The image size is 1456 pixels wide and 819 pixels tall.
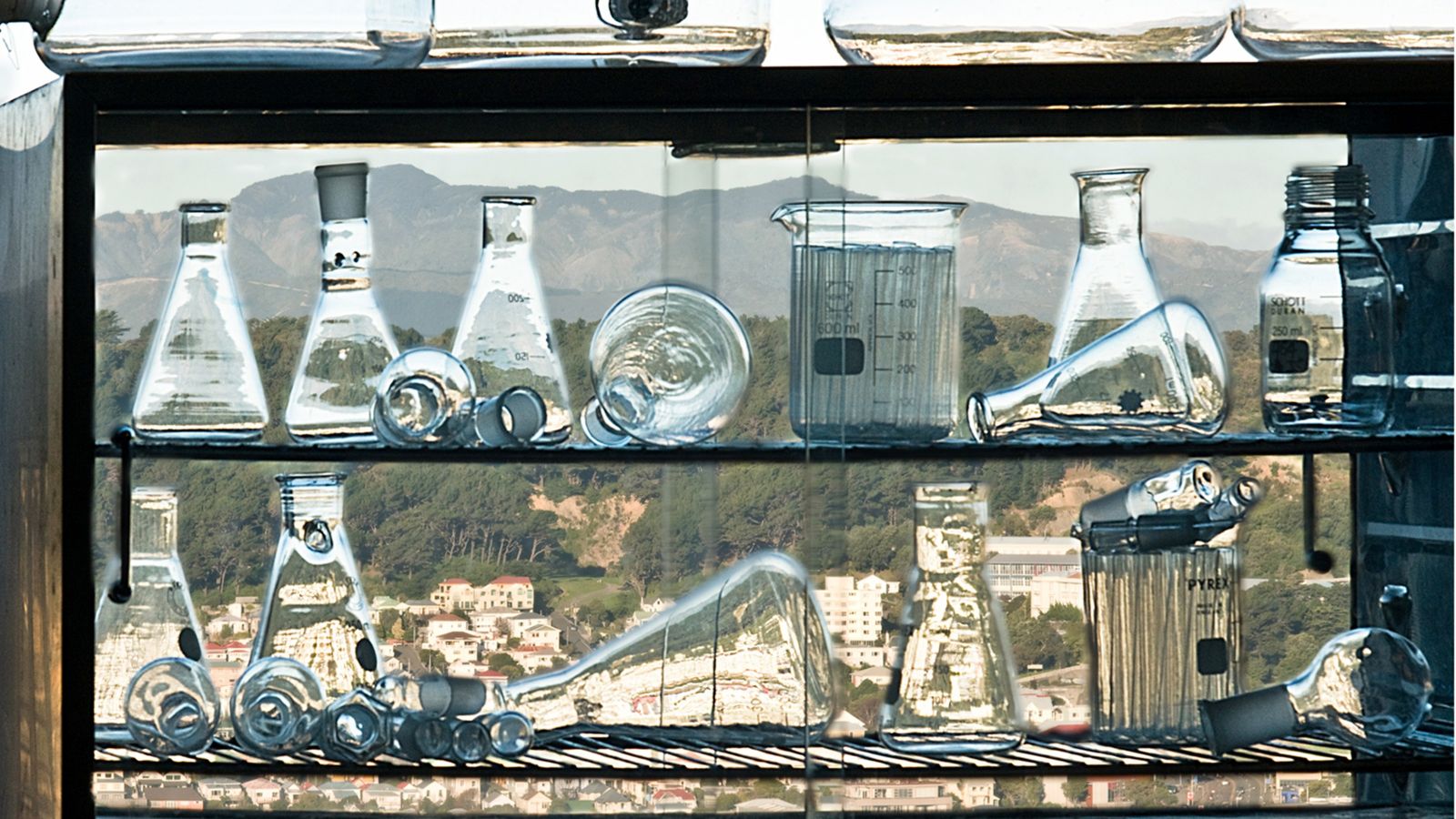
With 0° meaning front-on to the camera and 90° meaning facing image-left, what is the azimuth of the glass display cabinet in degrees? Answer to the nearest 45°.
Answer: approximately 0°
